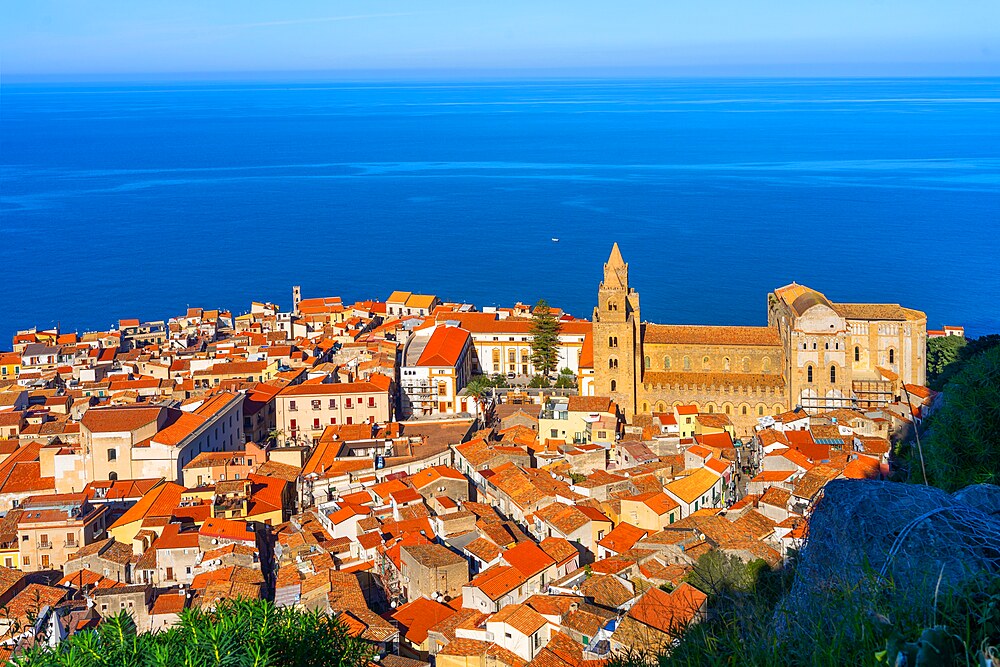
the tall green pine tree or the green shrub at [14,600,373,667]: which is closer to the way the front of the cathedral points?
the tall green pine tree

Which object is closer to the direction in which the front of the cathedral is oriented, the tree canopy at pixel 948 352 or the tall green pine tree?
the tall green pine tree

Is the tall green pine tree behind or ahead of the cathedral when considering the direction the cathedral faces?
ahead

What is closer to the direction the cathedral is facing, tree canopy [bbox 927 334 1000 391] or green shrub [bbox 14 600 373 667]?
the green shrub

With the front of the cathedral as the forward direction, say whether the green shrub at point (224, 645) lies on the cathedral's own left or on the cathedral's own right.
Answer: on the cathedral's own left

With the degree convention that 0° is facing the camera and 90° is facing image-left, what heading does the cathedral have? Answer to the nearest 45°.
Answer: approximately 90°
